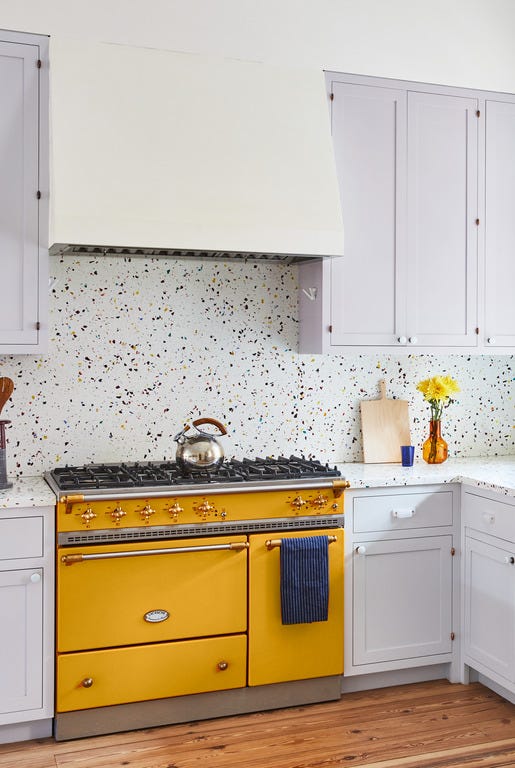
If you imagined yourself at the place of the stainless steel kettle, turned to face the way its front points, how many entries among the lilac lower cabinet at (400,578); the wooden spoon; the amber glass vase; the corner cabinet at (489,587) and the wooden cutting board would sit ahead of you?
1

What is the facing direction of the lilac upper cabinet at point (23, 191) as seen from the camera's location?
facing the viewer

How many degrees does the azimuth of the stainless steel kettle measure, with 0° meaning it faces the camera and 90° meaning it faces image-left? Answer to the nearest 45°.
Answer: approximately 90°

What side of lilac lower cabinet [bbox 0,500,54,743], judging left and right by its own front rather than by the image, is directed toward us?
front

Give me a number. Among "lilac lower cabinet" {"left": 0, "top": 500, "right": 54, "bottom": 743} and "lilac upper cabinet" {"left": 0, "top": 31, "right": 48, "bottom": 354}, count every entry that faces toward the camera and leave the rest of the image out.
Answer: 2

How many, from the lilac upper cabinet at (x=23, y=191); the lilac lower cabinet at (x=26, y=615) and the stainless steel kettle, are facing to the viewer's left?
1

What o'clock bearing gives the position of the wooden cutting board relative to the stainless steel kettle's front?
The wooden cutting board is roughly at 5 o'clock from the stainless steel kettle.

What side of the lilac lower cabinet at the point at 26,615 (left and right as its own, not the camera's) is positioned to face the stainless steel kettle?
left

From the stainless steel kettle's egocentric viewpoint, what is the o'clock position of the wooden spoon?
The wooden spoon is roughly at 12 o'clock from the stainless steel kettle.

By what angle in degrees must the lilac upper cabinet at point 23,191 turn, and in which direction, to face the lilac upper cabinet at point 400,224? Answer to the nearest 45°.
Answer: approximately 90° to its left

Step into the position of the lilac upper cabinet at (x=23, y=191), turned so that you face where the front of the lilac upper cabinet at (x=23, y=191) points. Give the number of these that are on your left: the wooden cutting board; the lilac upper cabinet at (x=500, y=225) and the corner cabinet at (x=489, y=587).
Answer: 3

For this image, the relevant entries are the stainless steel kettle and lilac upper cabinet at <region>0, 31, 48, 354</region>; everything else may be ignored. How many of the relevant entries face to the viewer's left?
1

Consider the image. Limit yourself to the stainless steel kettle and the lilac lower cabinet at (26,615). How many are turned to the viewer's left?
1
